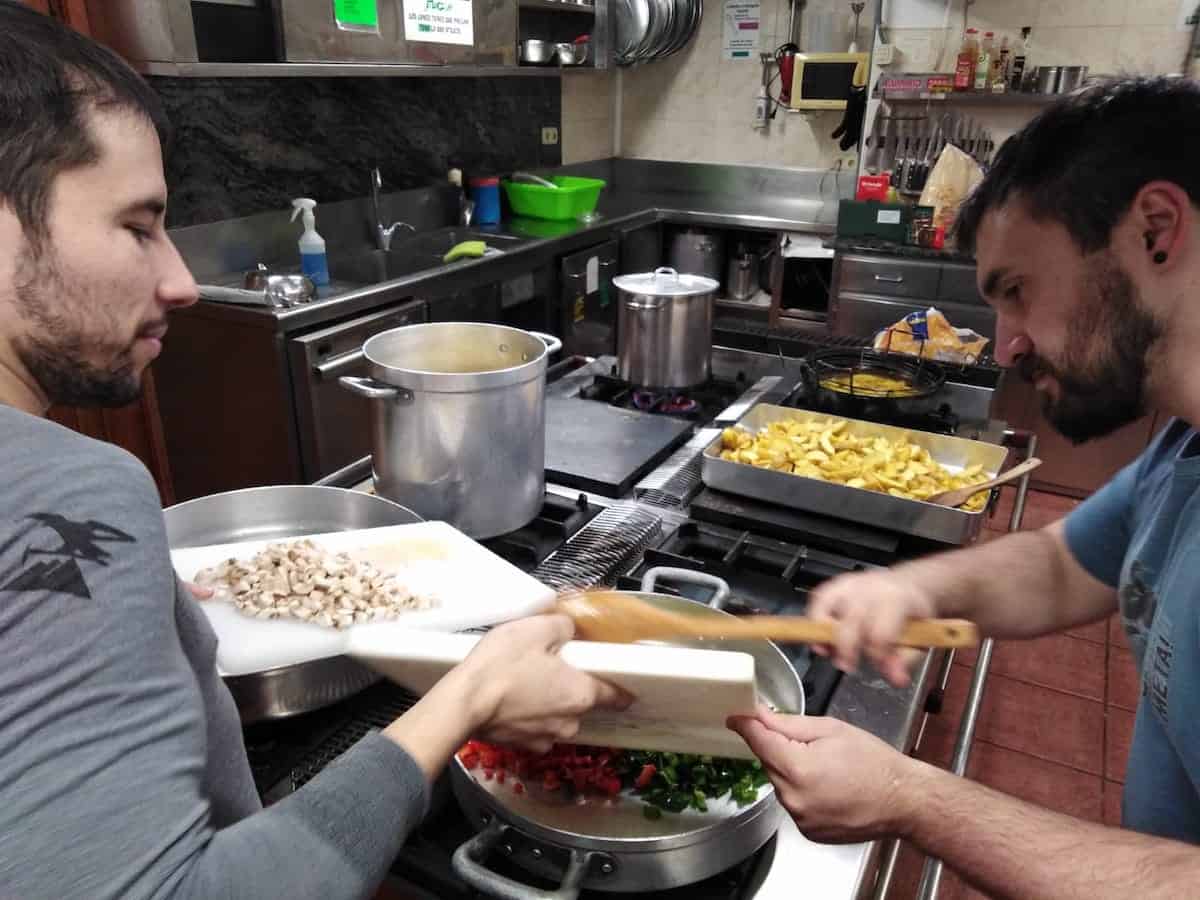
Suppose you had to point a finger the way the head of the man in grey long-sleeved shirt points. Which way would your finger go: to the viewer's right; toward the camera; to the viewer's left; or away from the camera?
to the viewer's right

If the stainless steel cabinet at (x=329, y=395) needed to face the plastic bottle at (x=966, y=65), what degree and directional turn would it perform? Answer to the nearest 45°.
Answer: approximately 45° to its left

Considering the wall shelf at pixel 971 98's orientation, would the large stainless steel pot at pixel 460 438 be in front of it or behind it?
in front

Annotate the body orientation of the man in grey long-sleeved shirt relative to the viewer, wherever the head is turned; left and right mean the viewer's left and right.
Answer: facing to the right of the viewer

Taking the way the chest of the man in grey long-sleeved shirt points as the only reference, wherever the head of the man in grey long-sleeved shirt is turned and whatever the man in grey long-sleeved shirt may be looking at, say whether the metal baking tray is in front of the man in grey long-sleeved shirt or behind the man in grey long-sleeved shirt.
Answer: in front

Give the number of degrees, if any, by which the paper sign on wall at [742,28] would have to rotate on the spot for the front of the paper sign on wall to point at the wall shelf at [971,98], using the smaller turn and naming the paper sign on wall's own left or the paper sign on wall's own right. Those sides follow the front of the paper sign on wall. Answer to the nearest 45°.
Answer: approximately 45° to the paper sign on wall's own left

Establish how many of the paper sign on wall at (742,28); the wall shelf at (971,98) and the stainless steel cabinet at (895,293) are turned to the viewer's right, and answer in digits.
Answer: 0

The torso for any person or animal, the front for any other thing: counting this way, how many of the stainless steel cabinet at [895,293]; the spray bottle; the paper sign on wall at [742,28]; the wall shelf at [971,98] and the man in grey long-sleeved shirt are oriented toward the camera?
3

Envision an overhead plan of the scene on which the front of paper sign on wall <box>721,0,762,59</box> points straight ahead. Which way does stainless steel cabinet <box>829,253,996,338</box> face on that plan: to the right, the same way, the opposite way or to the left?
the same way

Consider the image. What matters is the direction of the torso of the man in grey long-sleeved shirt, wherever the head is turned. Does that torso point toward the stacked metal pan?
no

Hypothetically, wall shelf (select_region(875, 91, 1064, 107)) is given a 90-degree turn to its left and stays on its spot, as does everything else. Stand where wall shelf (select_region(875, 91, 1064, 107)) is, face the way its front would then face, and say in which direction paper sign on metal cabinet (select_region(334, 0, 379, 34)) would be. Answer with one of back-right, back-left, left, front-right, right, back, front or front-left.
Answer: back-right

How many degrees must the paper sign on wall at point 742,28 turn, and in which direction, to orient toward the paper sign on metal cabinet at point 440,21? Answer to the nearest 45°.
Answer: approximately 45° to its right

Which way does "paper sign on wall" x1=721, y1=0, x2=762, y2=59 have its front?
toward the camera

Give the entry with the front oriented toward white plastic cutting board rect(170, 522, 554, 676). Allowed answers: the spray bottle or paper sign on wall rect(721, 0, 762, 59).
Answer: the paper sign on wall

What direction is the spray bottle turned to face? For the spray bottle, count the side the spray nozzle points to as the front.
to the viewer's left

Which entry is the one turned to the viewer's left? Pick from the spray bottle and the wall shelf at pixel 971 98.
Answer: the spray bottle

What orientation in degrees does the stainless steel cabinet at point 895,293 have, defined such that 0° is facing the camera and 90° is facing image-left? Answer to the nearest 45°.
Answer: approximately 0°
